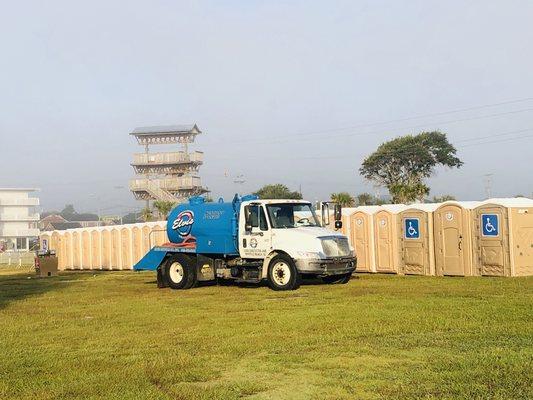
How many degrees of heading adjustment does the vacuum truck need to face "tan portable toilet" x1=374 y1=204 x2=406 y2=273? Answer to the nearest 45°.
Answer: approximately 90° to its left

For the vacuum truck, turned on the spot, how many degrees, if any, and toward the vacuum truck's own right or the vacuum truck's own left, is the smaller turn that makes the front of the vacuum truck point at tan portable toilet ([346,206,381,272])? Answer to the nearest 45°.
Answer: approximately 90° to the vacuum truck's own left

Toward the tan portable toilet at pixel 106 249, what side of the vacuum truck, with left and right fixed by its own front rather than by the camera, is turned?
back

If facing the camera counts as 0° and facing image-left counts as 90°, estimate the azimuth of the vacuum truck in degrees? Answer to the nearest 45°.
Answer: approximately 315°

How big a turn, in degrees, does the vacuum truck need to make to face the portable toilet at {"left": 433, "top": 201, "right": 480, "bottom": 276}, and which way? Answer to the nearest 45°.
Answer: approximately 45° to its left

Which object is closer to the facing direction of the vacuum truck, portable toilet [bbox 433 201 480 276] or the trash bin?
the portable toilet

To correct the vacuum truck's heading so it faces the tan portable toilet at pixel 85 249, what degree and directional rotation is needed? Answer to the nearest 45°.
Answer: approximately 180°

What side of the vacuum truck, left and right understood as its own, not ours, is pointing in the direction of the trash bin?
back

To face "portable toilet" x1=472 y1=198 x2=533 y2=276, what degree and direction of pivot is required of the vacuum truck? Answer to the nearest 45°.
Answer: approximately 45° to its left

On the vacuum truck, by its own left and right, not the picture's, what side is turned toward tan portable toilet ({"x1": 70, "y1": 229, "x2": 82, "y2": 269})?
back
